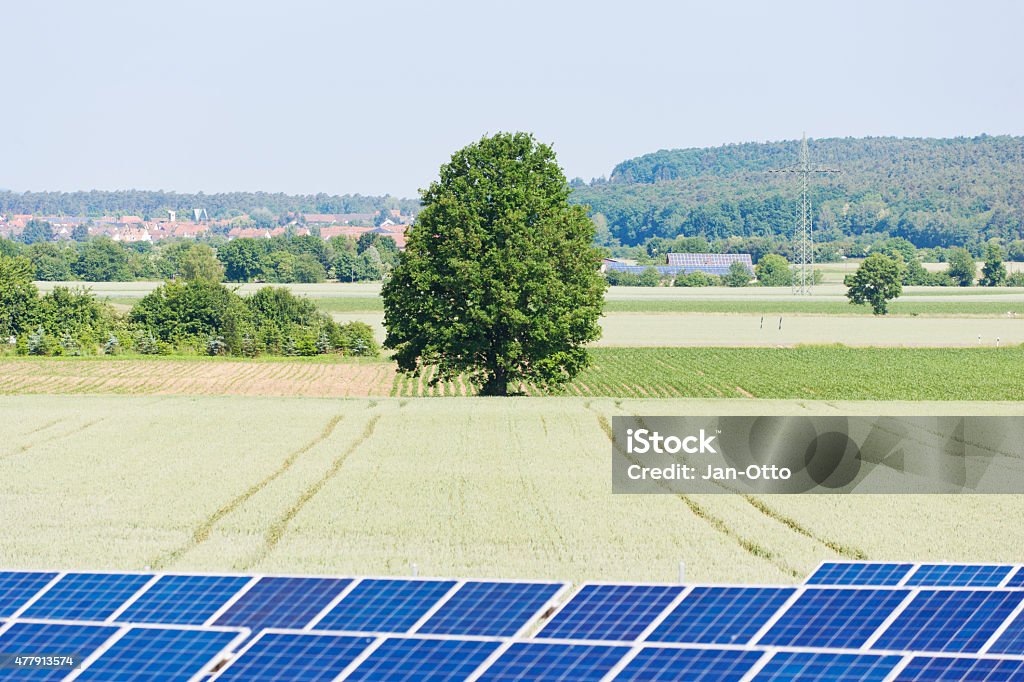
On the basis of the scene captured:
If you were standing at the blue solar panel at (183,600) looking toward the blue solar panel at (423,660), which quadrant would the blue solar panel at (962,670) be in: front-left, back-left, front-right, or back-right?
front-left

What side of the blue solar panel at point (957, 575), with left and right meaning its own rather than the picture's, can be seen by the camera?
front

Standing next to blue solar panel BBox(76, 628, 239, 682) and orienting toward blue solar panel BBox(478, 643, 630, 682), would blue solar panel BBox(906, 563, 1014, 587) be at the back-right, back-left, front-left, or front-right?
front-left

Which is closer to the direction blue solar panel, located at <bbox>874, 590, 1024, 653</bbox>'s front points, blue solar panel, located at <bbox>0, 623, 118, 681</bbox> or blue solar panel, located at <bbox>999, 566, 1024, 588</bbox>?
the blue solar panel, located at <bbox>0, 623, 118, 681</bbox>

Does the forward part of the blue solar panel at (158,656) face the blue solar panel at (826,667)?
no

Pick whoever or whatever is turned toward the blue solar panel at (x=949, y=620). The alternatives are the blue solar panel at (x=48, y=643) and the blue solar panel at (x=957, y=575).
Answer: the blue solar panel at (x=957, y=575)

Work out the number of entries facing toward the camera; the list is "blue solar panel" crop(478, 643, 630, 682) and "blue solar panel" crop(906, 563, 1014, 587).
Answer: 2

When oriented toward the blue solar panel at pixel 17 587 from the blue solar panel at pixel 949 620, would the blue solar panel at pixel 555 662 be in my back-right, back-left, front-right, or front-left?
front-left

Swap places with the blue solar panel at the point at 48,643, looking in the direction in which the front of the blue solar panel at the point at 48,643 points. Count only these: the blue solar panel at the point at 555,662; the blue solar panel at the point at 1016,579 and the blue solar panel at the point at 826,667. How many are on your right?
0

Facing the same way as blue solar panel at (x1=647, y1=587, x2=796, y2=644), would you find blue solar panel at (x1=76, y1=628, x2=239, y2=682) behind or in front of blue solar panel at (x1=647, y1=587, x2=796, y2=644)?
in front

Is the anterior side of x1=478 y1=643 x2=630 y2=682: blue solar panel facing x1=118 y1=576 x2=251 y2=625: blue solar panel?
no

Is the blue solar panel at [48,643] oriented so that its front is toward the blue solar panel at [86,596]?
no

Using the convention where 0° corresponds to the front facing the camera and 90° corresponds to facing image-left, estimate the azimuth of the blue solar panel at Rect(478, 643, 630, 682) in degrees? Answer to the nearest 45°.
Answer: approximately 0°

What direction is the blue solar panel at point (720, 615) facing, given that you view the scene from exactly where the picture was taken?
facing the viewer and to the left of the viewer

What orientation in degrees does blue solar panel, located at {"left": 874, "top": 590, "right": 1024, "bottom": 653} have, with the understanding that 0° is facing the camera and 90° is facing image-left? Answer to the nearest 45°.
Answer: approximately 45°

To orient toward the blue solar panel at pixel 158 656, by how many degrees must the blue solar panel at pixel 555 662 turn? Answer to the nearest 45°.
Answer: approximately 90° to its right

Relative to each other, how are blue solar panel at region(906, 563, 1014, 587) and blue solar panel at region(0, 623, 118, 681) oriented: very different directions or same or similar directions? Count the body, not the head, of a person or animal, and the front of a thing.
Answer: same or similar directions

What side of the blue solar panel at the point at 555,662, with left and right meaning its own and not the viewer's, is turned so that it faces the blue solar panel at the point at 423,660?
right

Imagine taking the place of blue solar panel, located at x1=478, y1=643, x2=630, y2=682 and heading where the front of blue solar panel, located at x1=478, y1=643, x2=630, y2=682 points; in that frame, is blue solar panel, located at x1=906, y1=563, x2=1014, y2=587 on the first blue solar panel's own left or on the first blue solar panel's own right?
on the first blue solar panel's own left

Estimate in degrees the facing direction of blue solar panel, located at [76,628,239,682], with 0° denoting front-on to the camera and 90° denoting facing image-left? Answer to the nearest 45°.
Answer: approximately 45°
